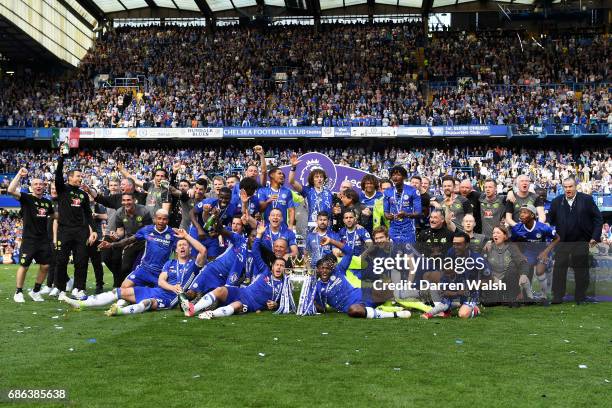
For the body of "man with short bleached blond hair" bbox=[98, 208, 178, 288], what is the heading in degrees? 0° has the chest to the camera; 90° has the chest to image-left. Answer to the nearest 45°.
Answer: approximately 0°

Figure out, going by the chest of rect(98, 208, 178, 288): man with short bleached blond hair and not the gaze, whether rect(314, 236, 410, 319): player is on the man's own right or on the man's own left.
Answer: on the man's own left

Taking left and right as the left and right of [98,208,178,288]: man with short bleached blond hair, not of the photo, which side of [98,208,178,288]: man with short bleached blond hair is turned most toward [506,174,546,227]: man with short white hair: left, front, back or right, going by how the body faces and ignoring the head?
left

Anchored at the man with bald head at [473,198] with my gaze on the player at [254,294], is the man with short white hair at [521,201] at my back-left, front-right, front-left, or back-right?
back-left

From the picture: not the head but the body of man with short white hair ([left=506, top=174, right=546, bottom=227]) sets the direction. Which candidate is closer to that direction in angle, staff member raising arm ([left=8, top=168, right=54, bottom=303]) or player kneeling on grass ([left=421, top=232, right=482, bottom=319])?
the player kneeling on grass

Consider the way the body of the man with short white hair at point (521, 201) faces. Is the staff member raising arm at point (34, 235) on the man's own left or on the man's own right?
on the man's own right

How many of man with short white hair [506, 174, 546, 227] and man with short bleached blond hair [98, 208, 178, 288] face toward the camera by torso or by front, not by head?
2

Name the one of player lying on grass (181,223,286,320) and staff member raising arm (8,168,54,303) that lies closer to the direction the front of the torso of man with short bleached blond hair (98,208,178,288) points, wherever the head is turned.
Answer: the player lying on grass

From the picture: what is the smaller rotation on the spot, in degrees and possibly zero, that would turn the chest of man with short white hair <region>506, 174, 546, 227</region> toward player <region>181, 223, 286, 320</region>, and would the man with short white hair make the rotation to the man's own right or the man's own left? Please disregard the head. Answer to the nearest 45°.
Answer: approximately 45° to the man's own right

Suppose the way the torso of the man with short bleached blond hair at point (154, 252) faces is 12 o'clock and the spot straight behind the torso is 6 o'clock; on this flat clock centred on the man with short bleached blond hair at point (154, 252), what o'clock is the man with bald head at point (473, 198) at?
the man with bald head at point (473, 198) is roughly at 9 o'clock from the man with short bleached blond hair at point (154, 252).

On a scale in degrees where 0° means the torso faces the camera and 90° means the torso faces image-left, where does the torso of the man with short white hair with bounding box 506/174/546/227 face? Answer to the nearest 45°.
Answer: approximately 0°
